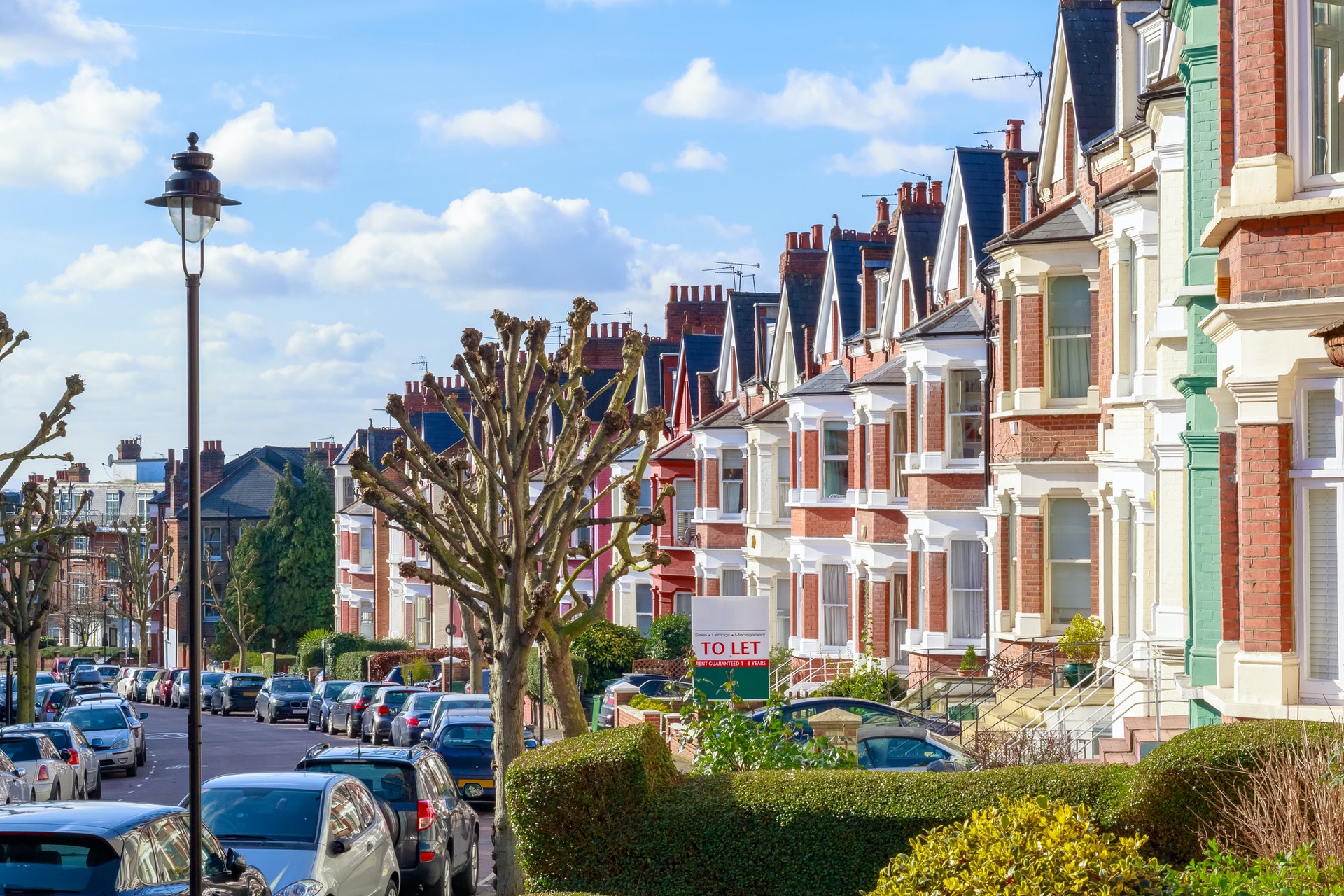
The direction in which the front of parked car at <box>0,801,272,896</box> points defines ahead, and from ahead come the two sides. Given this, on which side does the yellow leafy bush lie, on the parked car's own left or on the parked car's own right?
on the parked car's own right

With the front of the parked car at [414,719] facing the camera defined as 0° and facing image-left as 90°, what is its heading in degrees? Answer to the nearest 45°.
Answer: approximately 135°

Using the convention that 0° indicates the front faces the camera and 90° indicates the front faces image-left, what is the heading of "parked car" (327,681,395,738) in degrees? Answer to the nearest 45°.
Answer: approximately 135°

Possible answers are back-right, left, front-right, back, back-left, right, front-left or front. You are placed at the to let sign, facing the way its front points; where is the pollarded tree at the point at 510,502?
front-right

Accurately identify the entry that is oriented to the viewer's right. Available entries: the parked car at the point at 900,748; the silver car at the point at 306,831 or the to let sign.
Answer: the parked car

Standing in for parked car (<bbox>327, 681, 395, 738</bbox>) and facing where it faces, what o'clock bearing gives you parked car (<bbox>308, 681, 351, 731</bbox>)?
parked car (<bbox>308, 681, 351, 731</bbox>) is roughly at 1 o'clock from parked car (<bbox>327, 681, 395, 738</bbox>).

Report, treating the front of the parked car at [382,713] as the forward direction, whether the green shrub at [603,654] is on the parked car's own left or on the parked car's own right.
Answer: on the parked car's own right
